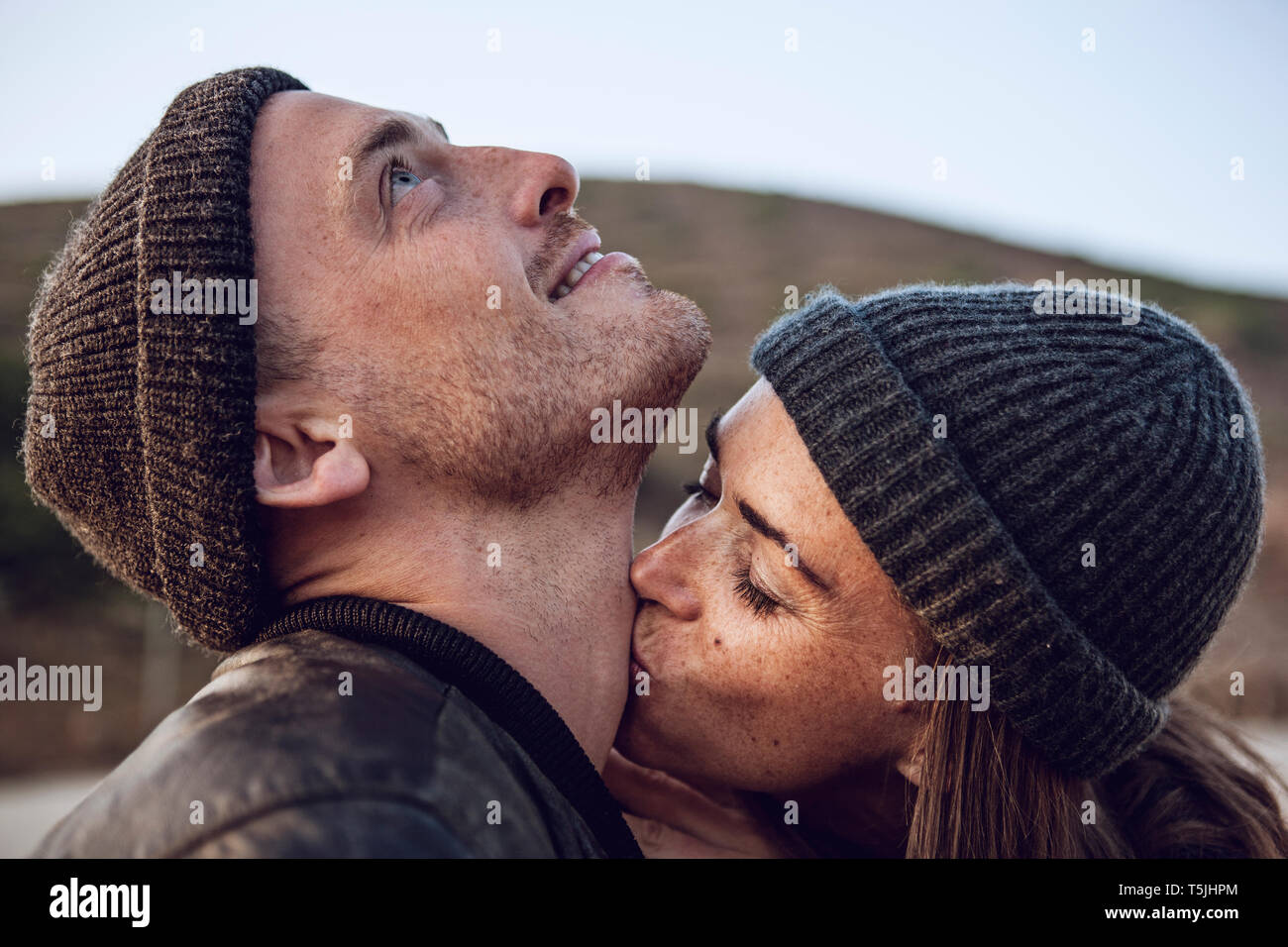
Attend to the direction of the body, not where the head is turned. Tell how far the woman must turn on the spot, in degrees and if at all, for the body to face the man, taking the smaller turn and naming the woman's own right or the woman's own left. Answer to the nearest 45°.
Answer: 0° — they already face them

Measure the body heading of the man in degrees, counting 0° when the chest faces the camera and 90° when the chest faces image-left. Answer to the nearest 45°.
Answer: approximately 270°

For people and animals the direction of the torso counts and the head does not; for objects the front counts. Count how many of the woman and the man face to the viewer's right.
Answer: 1

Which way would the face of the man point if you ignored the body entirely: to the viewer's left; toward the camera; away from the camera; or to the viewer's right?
to the viewer's right

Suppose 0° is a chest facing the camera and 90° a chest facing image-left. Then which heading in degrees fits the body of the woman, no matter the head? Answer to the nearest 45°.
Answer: approximately 90°

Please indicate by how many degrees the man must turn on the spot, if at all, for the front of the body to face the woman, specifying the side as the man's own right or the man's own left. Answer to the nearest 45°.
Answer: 0° — they already face them
